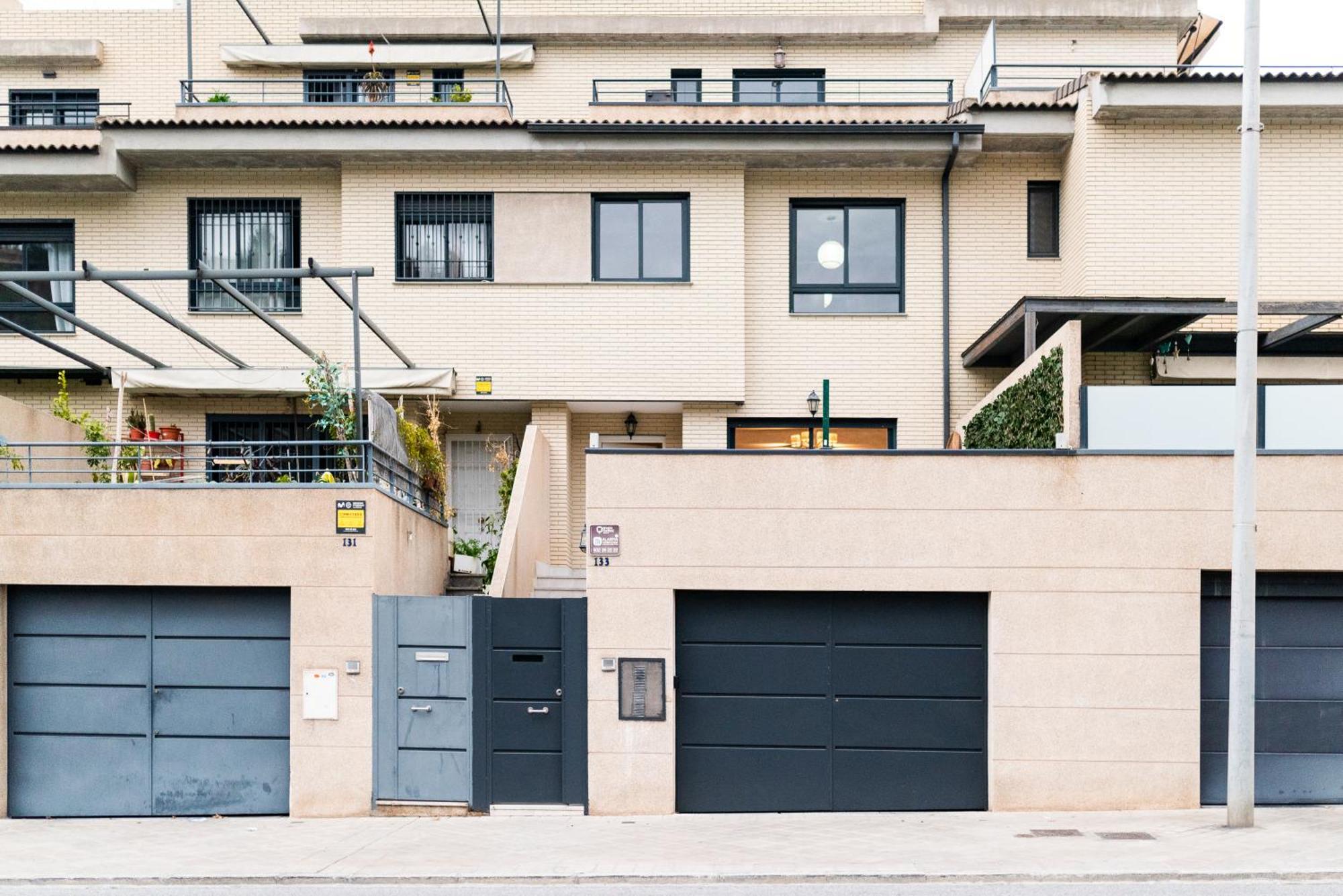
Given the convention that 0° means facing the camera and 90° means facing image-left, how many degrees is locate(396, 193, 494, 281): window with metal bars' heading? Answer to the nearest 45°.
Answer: approximately 0°

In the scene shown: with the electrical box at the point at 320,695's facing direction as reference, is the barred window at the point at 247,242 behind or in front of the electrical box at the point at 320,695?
behind

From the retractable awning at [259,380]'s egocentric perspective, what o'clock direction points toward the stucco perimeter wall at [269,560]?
The stucco perimeter wall is roughly at 12 o'clock from the retractable awning.
